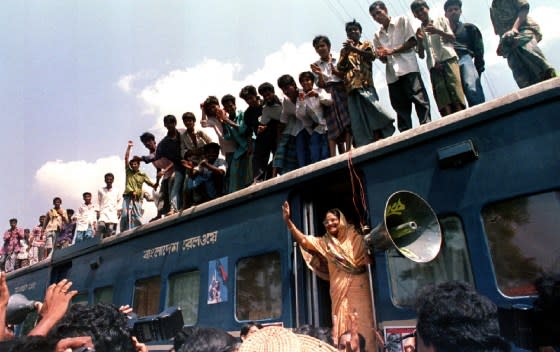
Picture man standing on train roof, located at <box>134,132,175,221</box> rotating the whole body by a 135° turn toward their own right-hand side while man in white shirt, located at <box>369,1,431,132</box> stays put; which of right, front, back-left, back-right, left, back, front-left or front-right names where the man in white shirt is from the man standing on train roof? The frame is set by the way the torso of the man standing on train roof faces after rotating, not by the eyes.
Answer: back-right

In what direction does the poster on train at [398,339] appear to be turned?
toward the camera

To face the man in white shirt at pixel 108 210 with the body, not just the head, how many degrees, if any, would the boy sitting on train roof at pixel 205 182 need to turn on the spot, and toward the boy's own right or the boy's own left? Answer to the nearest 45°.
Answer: approximately 90° to the boy's own right

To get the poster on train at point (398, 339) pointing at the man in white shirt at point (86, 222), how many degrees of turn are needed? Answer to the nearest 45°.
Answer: approximately 135° to its right

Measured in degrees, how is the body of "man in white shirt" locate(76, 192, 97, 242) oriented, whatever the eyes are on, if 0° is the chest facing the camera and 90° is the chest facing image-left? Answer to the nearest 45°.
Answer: approximately 0°

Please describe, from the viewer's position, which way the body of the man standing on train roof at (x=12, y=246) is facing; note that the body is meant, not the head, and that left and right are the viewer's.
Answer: facing the viewer

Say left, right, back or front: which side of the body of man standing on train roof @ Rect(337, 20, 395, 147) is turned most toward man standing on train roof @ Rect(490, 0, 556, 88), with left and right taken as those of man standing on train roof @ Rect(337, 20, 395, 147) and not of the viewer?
left

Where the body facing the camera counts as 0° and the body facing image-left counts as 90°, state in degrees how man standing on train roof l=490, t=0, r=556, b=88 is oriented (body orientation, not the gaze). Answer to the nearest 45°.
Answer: approximately 45°
